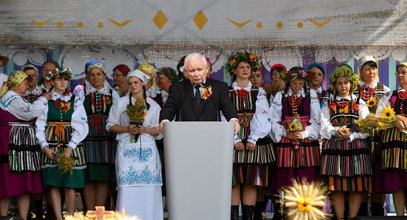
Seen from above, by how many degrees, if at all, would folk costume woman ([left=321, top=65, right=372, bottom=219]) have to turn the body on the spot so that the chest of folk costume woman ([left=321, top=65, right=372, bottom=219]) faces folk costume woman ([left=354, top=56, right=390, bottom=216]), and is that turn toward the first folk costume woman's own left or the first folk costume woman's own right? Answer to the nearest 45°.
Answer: approximately 135° to the first folk costume woman's own left

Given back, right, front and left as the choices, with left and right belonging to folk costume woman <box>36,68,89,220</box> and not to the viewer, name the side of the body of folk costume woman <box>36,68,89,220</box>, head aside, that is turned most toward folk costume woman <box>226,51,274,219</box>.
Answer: left

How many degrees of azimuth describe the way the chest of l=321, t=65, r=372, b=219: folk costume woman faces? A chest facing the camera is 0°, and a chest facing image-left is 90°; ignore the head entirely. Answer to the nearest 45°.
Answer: approximately 0°
